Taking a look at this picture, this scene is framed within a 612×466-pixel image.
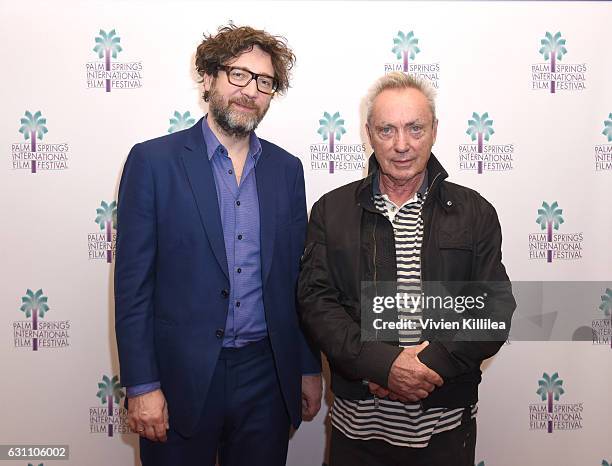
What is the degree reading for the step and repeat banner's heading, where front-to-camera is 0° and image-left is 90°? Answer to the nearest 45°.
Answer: approximately 0°

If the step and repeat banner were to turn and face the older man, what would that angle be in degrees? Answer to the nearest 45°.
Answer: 0° — it already faces them

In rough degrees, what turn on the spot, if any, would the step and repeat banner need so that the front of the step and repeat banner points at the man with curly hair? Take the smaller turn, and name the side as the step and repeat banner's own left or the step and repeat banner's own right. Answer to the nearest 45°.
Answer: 0° — it already faces them

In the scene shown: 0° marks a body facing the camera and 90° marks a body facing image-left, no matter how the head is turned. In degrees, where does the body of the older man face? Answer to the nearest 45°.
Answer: approximately 0°

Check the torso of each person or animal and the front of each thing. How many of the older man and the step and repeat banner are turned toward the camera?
2
